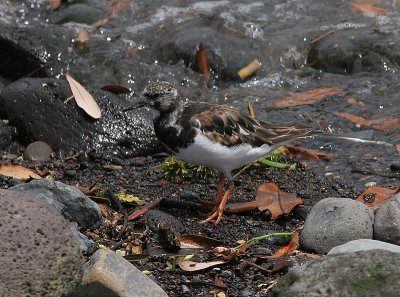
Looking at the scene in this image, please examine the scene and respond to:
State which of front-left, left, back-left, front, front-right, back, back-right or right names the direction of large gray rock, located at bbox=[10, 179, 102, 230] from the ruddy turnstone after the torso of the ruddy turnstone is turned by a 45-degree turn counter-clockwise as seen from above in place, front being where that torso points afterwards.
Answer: front

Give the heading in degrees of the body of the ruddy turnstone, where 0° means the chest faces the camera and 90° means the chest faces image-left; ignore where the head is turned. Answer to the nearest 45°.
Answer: approximately 90°

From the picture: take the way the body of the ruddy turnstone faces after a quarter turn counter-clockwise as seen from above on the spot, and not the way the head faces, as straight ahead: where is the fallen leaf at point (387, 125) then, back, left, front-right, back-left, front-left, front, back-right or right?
back-left

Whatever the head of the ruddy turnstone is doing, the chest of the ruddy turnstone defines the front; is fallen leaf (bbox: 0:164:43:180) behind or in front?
in front

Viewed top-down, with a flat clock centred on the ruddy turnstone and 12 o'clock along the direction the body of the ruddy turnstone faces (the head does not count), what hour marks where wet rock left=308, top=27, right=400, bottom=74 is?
The wet rock is roughly at 4 o'clock from the ruddy turnstone.

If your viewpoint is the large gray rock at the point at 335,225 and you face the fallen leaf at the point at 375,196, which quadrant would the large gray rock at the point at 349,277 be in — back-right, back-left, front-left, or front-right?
back-right

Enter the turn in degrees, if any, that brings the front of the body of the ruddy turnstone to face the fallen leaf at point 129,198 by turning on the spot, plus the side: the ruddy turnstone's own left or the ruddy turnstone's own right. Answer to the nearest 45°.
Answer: approximately 45° to the ruddy turnstone's own left

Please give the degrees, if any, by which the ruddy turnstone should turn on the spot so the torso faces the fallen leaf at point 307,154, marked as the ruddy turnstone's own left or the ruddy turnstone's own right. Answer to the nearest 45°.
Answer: approximately 135° to the ruddy turnstone's own right

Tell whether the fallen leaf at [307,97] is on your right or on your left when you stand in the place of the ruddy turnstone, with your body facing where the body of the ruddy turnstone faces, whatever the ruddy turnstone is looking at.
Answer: on your right

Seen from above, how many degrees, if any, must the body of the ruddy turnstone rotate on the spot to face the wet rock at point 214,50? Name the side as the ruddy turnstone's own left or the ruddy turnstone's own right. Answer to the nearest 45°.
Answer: approximately 90° to the ruddy turnstone's own right

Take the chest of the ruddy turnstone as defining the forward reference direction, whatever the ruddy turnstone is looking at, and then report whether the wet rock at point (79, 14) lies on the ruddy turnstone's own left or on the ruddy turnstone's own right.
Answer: on the ruddy turnstone's own right

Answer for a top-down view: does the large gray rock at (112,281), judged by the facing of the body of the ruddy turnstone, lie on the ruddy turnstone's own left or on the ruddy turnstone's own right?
on the ruddy turnstone's own left
